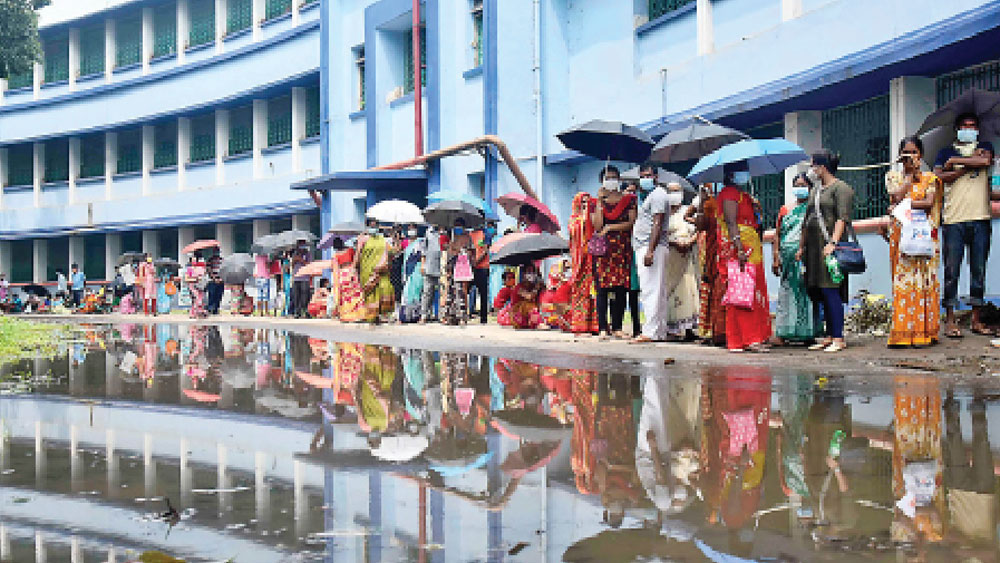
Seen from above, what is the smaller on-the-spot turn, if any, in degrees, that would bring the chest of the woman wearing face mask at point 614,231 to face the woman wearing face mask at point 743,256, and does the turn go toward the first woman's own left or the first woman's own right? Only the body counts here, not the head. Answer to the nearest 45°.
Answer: approximately 45° to the first woman's own left

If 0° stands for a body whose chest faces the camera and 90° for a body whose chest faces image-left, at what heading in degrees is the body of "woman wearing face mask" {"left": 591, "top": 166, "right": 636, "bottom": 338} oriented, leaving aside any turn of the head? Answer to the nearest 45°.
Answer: approximately 0°

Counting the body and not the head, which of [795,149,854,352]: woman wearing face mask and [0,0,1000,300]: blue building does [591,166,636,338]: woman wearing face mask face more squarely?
the woman wearing face mask

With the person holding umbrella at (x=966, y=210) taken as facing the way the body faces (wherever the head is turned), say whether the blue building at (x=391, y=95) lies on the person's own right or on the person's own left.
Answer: on the person's own right

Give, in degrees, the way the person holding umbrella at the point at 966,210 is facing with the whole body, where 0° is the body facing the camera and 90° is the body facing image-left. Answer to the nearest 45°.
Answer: approximately 0°

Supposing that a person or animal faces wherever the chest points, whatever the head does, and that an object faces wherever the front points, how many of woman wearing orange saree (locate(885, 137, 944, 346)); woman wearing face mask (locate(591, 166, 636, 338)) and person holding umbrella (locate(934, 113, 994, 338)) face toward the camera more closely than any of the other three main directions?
3
